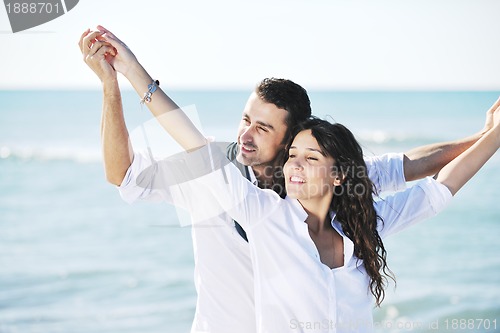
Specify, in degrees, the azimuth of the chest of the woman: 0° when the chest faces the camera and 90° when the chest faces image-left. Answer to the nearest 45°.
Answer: approximately 0°

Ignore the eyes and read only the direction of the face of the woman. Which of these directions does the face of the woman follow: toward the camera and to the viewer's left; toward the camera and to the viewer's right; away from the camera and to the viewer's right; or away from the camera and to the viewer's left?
toward the camera and to the viewer's left
